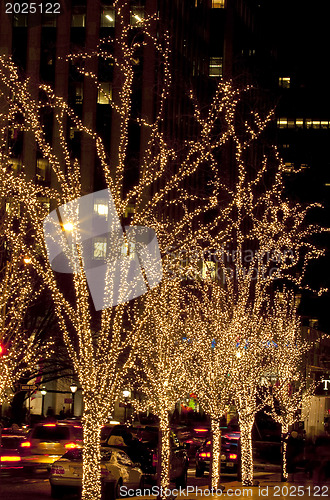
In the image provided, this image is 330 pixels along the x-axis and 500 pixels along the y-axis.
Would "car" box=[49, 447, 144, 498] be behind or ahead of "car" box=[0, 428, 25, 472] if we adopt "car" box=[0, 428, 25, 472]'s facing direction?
behind

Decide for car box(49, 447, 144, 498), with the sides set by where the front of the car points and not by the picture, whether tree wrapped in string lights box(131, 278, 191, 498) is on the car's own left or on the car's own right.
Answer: on the car's own right

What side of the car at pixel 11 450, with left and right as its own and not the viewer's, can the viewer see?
back

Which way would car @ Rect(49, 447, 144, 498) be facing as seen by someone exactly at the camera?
facing away from the viewer and to the right of the viewer

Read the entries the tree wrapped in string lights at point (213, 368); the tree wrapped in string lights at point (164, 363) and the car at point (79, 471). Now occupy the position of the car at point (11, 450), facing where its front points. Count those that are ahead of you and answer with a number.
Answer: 0

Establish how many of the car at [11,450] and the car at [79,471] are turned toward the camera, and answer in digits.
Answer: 0

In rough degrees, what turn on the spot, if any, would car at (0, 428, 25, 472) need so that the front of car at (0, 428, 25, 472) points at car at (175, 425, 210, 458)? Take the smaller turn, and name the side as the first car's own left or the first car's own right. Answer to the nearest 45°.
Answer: approximately 45° to the first car's own right

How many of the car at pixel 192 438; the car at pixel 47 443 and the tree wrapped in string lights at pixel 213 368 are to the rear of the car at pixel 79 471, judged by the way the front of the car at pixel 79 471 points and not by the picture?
0

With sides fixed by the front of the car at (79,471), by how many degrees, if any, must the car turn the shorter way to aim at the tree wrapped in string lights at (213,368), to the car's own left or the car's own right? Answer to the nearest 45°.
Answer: approximately 45° to the car's own right

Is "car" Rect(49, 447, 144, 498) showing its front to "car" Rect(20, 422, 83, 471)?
no
